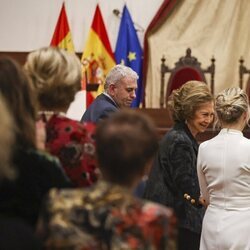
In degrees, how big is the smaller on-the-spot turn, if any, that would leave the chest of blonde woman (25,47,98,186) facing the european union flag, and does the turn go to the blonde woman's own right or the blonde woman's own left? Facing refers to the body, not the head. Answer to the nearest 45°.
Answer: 0° — they already face it

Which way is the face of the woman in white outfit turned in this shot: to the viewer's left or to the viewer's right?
to the viewer's left

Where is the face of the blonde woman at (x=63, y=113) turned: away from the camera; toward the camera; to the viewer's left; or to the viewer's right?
away from the camera

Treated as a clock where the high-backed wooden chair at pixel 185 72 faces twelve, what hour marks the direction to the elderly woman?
The elderly woman is roughly at 12 o'clock from the high-backed wooden chair.

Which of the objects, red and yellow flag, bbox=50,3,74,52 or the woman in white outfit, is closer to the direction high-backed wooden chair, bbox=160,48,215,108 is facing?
the woman in white outfit

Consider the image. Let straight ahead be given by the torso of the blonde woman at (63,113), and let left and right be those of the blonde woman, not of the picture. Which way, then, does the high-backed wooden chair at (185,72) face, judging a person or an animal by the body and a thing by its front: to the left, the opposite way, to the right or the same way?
the opposite way

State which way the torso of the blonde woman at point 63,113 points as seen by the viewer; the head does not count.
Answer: away from the camera
